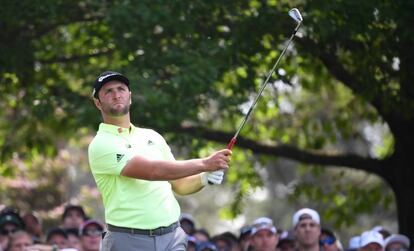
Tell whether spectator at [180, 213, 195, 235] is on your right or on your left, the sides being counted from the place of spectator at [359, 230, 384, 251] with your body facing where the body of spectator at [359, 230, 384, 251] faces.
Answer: on your right

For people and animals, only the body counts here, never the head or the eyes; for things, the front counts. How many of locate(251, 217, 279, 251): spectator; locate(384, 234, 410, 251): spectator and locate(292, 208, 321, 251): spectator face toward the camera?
3

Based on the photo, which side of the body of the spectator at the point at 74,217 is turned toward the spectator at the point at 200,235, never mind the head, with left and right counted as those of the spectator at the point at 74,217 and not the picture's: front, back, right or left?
left

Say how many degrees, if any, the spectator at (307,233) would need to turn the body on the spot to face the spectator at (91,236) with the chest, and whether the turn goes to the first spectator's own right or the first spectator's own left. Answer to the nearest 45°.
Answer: approximately 90° to the first spectator's own right

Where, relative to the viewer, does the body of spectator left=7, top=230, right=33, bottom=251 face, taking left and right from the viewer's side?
facing the viewer

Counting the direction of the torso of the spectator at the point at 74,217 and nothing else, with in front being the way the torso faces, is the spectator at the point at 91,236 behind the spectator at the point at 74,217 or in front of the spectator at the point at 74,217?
in front

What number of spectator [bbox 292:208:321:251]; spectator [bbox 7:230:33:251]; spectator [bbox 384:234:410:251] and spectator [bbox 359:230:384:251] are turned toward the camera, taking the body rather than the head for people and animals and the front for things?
4

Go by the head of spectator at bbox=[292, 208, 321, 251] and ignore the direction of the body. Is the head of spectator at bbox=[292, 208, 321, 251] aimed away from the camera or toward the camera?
toward the camera

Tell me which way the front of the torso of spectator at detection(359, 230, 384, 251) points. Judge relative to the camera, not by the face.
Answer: toward the camera

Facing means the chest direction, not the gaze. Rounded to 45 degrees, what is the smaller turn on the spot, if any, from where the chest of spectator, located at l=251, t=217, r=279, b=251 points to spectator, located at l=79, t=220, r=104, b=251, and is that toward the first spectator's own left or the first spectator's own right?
approximately 90° to the first spectator's own right

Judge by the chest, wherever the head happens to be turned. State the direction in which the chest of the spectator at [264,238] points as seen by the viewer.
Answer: toward the camera

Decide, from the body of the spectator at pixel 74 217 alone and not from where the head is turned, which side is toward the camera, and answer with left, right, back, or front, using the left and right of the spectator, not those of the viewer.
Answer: front
